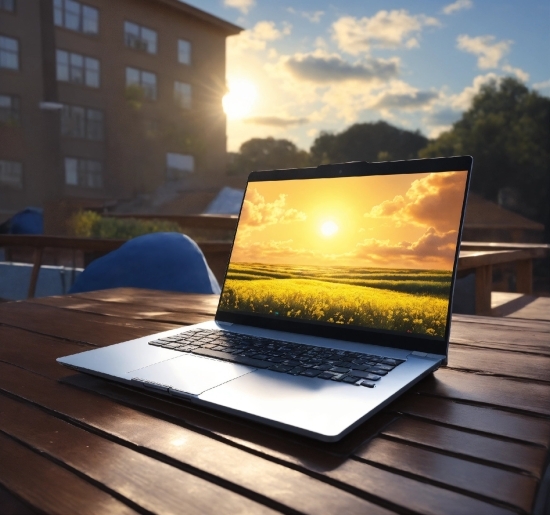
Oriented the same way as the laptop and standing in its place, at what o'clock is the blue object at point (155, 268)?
The blue object is roughly at 4 o'clock from the laptop.

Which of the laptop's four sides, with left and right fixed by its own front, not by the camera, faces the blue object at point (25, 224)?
right

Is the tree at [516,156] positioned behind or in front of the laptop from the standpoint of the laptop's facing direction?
behind

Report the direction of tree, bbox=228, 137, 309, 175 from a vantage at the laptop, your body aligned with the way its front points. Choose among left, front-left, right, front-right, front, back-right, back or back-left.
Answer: back-right

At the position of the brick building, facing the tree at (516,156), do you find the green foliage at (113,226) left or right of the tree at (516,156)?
right

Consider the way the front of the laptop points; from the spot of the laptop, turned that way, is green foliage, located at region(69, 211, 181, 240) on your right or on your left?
on your right

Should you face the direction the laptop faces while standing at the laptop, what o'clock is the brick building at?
The brick building is roughly at 4 o'clock from the laptop.

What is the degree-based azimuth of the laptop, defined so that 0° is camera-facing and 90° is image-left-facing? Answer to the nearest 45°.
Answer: approximately 45°

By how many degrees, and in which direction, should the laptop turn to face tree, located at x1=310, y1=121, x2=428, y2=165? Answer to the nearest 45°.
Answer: approximately 135° to its right
